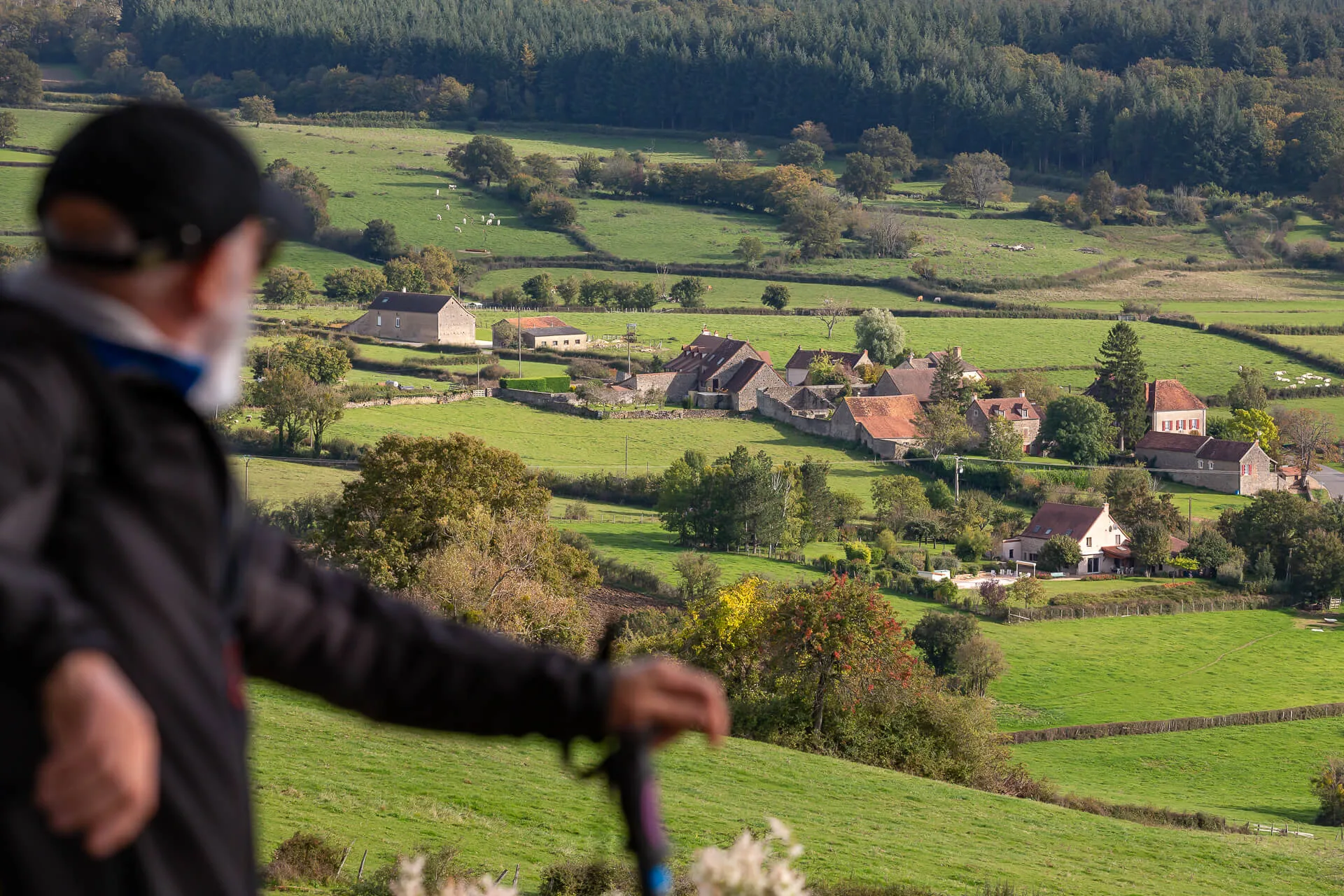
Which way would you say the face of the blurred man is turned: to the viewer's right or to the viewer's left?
to the viewer's right

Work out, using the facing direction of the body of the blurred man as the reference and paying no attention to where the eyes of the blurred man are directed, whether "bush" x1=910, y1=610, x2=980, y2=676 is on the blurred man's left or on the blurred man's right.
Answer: on the blurred man's left

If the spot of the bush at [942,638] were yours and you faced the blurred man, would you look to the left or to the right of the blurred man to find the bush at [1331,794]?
left
